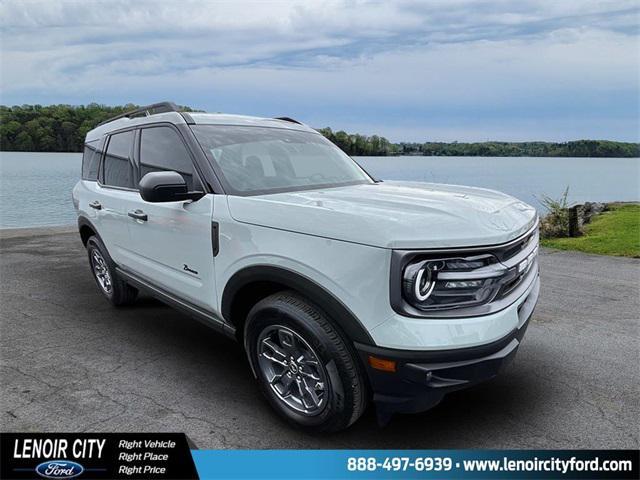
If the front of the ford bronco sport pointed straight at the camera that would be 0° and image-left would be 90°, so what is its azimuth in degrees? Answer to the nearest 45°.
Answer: approximately 315°
